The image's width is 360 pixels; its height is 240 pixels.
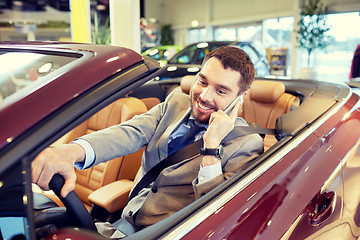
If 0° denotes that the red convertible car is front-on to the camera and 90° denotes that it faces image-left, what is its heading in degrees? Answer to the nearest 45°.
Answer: approximately 45°

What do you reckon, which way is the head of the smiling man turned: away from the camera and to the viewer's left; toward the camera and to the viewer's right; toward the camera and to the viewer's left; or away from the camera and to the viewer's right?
toward the camera and to the viewer's left

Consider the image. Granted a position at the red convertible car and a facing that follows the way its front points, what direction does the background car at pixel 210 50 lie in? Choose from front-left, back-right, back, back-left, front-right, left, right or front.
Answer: back-right

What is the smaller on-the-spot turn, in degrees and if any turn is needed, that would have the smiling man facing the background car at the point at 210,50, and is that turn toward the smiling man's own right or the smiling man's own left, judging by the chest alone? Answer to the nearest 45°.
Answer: approximately 135° to the smiling man's own right

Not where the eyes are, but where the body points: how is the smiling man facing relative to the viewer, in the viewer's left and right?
facing the viewer and to the left of the viewer
